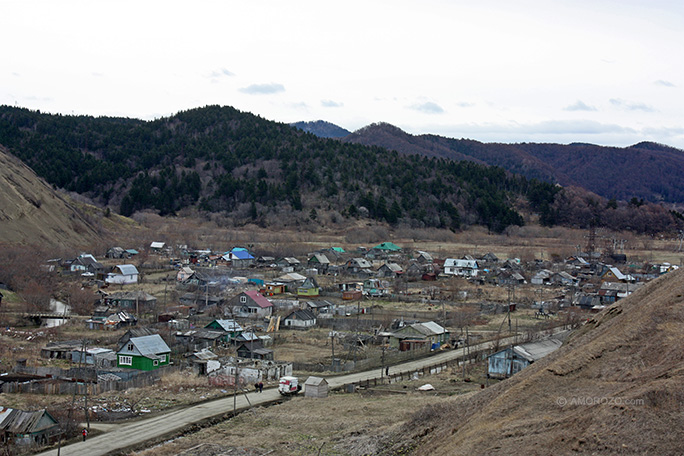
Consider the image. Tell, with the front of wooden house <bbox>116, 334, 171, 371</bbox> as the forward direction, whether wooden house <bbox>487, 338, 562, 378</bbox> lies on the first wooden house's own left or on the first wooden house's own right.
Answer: on the first wooden house's own left

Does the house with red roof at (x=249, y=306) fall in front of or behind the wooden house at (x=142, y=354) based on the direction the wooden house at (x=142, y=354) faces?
behind

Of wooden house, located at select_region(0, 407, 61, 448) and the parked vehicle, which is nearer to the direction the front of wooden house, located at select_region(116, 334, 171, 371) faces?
the wooden house

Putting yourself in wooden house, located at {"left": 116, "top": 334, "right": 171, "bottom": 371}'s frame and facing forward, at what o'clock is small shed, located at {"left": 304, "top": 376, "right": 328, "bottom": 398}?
The small shed is roughly at 9 o'clock from the wooden house.

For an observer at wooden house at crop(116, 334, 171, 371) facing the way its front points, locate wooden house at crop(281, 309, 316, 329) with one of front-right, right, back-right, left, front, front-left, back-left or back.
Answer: back

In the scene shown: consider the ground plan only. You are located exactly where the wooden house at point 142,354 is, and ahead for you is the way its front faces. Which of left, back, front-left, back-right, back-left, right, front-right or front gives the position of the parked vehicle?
left

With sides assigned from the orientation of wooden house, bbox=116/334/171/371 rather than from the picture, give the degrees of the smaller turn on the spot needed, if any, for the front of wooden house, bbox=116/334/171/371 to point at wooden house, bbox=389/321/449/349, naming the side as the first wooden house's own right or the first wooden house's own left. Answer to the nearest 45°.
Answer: approximately 135° to the first wooden house's own left

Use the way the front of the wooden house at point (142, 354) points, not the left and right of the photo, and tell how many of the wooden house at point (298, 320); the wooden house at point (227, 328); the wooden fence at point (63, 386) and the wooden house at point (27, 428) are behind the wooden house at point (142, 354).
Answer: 2

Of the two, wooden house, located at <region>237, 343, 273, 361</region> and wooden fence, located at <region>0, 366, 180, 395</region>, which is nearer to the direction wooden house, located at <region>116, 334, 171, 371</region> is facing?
the wooden fence

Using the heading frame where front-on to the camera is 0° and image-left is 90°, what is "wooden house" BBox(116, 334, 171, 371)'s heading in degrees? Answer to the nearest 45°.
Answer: approximately 45°

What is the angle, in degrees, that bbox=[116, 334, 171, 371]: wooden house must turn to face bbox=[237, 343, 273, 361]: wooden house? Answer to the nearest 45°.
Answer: approximately 135° to its left

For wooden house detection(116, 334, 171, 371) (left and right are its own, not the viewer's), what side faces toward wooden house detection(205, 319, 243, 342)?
back

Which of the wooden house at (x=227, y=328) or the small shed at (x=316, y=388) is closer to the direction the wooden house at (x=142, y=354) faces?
the small shed

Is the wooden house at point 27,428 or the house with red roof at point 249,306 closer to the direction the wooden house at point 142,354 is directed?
the wooden house

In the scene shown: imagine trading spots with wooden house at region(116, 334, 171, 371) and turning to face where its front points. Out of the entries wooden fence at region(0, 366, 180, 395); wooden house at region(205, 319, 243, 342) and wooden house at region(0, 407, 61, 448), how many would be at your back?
1

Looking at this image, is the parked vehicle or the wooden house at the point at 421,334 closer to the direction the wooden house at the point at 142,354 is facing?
the parked vehicle
